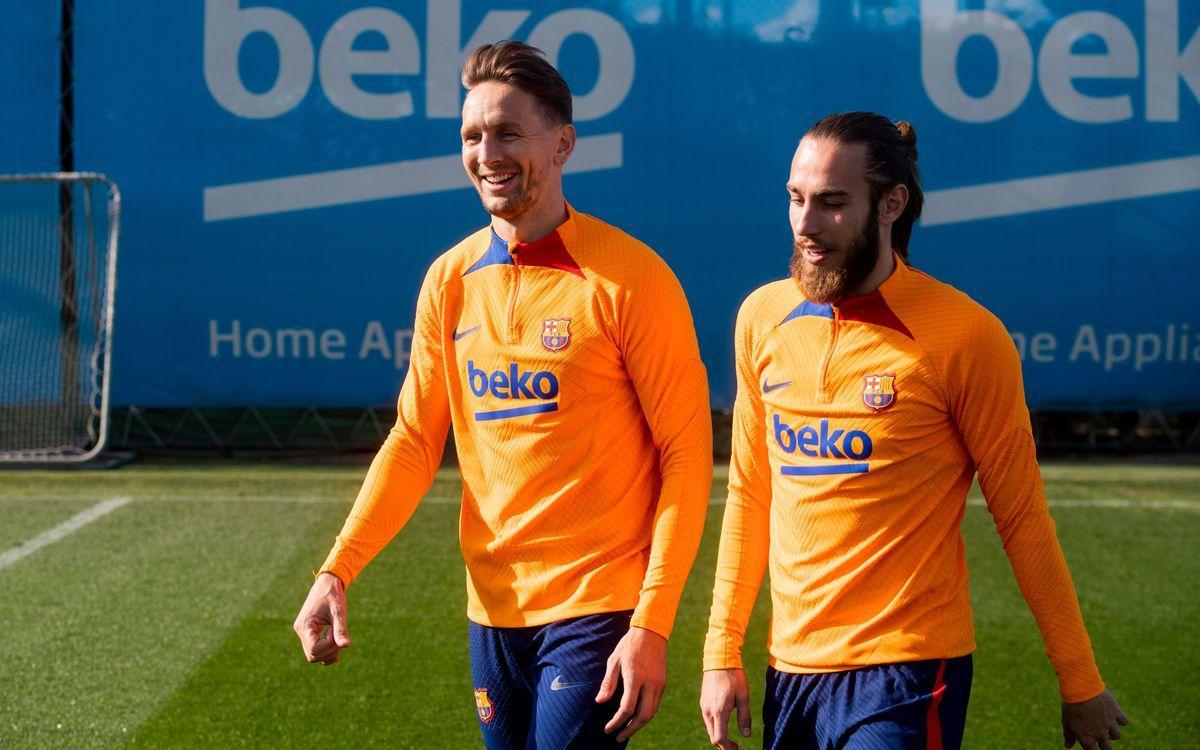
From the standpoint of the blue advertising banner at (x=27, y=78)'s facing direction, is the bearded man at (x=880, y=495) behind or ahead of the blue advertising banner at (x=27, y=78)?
ahead

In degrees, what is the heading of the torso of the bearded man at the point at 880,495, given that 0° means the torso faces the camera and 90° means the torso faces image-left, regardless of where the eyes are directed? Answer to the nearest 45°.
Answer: approximately 45°

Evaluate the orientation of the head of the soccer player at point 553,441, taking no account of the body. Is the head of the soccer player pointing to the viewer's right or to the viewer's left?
to the viewer's left

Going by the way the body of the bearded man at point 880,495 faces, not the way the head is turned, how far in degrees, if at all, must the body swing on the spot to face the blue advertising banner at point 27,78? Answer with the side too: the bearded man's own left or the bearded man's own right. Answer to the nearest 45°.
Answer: approximately 90° to the bearded man's own right

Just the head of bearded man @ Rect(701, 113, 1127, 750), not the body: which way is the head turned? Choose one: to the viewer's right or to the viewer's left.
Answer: to the viewer's left

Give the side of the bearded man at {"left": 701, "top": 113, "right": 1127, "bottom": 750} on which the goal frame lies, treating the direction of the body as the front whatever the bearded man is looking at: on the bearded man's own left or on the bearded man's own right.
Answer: on the bearded man's own right

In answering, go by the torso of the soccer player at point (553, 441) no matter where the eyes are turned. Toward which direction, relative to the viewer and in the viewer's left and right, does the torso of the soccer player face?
facing the viewer and to the left of the viewer
